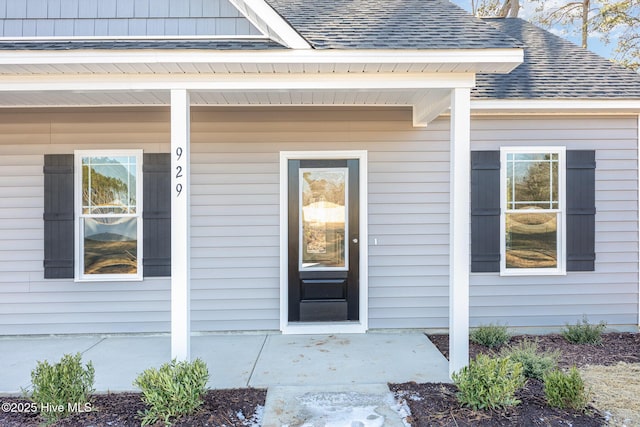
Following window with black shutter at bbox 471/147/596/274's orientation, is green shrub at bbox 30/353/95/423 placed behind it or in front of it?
in front

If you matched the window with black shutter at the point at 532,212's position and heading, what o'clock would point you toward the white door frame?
The white door frame is roughly at 2 o'clock from the window with black shutter.

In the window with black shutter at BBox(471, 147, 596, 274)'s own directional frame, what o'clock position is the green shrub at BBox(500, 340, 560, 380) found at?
The green shrub is roughly at 12 o'clock from the window with black shutter.

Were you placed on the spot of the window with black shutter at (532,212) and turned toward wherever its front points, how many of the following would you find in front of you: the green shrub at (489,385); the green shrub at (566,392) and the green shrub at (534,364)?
3

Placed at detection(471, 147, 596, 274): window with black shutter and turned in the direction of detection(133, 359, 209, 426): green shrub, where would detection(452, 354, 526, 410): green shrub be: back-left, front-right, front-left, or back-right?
front-left

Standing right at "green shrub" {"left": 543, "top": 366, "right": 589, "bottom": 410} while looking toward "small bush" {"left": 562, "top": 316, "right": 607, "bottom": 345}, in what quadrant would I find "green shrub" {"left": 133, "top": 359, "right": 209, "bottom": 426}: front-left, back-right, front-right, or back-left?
back-left

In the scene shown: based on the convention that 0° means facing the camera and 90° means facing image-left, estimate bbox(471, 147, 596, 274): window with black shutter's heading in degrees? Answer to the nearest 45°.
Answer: approximately 0°

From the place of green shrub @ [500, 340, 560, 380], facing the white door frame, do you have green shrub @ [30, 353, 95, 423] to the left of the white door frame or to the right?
left

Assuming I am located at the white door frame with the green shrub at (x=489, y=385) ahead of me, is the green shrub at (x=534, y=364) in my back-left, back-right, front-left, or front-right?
front-left

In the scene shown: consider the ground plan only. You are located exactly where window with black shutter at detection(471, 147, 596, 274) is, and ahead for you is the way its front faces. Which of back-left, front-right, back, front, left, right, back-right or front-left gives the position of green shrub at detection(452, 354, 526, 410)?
front

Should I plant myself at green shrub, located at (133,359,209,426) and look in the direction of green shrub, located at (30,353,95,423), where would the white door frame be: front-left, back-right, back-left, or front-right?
back-right

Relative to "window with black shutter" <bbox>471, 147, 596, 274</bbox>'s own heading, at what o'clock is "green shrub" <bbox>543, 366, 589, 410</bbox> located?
The green shrub is roughly at 12 o'clock from the window with black shutter.
